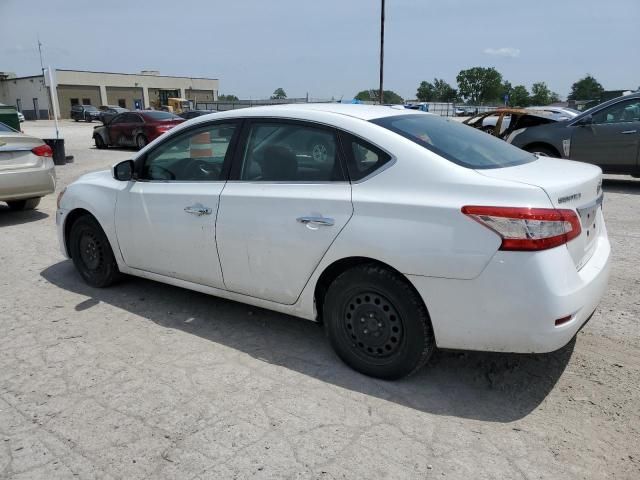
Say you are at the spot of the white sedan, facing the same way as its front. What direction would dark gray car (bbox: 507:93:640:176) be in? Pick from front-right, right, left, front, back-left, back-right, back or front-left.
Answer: right

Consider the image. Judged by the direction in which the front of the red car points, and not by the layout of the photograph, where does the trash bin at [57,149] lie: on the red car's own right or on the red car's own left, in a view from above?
on the red car's own left

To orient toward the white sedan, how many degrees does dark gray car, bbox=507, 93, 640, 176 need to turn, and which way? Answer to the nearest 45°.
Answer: approximately 90° to its left

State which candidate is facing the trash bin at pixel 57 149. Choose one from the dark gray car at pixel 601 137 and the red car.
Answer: the dark gray car

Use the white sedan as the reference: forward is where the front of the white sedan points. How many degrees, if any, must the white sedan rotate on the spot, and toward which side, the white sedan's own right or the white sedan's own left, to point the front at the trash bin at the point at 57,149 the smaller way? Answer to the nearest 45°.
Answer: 0° — it already faces it

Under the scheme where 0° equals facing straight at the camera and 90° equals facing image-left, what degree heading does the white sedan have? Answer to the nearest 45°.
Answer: approximately 135°

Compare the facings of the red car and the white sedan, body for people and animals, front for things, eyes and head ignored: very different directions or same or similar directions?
same or similar directions

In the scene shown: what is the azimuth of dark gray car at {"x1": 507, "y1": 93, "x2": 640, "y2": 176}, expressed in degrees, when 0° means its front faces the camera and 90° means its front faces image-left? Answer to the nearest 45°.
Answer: approximately 90°

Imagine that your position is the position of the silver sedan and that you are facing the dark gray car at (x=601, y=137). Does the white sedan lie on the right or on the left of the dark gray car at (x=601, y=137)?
right

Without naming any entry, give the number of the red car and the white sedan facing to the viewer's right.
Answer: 0

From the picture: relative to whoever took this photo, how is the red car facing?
facing away from the viewer and to the left of the viewer

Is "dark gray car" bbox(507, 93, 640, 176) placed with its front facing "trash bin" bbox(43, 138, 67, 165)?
yes

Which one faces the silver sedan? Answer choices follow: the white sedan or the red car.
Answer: the white sedan

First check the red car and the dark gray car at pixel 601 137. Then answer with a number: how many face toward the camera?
0

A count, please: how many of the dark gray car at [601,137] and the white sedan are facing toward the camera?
0
